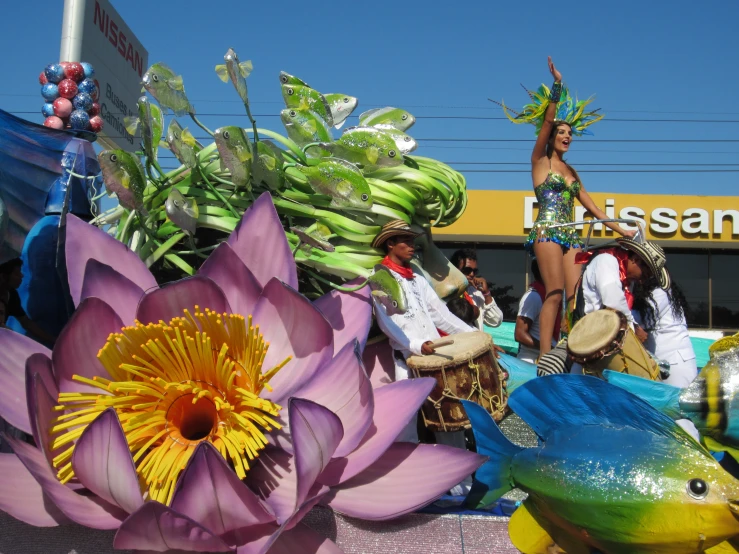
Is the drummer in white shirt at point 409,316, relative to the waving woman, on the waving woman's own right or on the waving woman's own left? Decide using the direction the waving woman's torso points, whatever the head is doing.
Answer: on the waving woman's own right

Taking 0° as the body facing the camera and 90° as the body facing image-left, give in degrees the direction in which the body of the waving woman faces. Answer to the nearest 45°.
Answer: approximately 315°

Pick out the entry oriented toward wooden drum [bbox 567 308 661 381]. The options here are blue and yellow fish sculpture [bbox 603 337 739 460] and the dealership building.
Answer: the dealership building

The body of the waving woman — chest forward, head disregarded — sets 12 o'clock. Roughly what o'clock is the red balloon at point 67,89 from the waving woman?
The red balloon is roughly at 3 o'clock from the waving woman.

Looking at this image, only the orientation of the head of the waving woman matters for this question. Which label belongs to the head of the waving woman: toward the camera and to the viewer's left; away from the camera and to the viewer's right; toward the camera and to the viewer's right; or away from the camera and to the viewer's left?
toward the camera and to the viewer's right

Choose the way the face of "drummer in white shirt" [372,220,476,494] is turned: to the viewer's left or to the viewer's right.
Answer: to the viewer's right

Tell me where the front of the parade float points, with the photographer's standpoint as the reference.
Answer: facing to the right of the viewer

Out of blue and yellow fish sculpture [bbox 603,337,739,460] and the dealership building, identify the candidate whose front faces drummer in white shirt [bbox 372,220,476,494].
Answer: the dealership building

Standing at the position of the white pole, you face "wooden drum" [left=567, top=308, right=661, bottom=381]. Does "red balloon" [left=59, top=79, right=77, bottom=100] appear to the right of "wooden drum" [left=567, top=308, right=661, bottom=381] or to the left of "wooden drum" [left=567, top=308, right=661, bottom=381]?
right

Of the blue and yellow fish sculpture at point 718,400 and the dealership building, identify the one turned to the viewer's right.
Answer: the blue and yellow fish sculpture

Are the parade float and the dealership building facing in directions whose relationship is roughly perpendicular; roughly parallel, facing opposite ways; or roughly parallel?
roughly perpendicular

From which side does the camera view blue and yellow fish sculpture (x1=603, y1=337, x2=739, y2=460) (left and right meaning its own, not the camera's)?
right

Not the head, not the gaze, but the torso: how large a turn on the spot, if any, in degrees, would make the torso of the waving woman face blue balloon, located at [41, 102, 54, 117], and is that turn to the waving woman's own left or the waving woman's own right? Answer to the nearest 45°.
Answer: approximately 90° to the waving woman's own right
